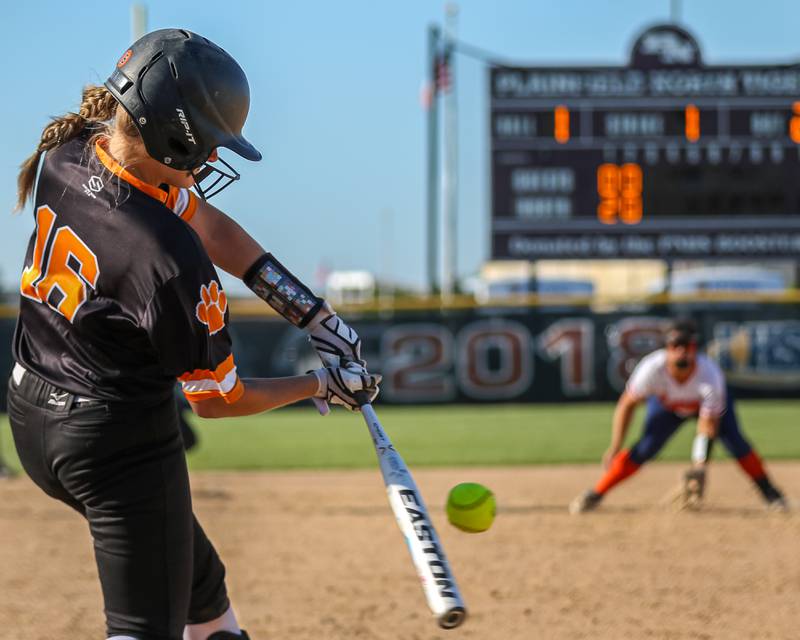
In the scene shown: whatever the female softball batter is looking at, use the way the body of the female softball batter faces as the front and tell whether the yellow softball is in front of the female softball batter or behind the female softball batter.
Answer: in front

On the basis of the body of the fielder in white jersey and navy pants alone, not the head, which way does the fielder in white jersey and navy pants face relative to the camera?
toward the camera

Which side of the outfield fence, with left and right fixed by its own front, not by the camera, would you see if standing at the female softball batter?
front

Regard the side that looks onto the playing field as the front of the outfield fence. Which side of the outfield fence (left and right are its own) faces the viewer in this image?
front

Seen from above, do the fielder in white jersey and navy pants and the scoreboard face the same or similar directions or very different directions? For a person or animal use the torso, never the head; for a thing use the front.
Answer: same or similar directions

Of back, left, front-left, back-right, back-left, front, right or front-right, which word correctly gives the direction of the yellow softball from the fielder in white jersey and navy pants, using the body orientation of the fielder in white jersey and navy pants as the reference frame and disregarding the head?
front

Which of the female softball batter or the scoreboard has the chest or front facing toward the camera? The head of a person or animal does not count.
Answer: the scoreboard

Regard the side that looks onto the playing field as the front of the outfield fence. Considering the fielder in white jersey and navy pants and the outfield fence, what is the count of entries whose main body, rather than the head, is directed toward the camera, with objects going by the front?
2

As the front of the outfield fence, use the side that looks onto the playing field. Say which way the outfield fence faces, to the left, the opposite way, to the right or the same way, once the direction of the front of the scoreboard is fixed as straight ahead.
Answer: the same way

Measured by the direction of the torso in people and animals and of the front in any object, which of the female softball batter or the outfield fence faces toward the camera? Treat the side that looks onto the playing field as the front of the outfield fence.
the outfield fence

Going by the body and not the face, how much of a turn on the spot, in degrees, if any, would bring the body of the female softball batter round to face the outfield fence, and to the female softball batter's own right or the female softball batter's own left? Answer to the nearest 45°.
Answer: approximately 45° to the female softball batter's own left

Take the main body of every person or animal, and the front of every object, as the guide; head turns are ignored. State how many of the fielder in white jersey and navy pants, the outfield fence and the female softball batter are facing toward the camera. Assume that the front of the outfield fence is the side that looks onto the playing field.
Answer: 2

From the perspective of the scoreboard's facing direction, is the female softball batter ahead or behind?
ahead

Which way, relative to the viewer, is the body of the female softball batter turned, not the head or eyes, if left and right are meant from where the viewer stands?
facing away from the viewer and to the right of the viewer

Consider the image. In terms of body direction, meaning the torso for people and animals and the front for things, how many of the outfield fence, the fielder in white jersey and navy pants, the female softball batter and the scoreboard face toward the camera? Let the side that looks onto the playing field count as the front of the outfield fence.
3

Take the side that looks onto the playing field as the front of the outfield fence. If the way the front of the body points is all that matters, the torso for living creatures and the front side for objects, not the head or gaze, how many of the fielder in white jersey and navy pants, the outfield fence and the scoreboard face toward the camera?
3
